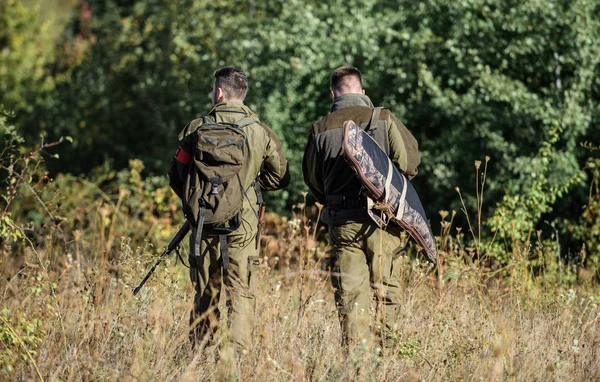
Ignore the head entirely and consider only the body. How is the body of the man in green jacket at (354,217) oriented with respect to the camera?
away from the camera

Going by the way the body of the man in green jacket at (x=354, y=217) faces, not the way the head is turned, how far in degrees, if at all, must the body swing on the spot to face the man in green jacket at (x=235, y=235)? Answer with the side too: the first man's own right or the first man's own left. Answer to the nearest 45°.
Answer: approximately 90° to the first man's own left

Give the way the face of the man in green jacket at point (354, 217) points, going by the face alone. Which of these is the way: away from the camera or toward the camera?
away from the camera
